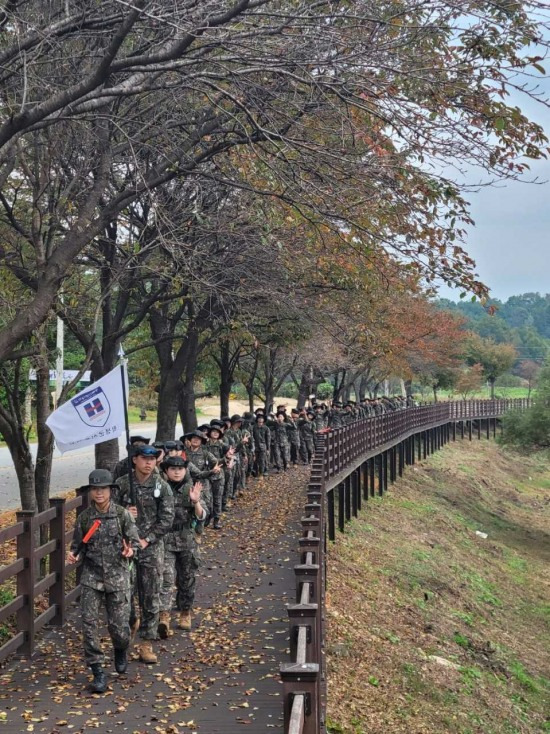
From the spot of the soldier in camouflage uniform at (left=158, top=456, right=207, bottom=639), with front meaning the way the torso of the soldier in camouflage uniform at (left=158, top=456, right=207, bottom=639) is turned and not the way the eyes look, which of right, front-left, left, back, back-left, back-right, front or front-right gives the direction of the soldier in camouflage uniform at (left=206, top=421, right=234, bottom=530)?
back

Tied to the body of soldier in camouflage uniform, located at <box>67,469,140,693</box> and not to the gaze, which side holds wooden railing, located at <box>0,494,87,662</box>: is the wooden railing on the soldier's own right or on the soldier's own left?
on the soldier's own right

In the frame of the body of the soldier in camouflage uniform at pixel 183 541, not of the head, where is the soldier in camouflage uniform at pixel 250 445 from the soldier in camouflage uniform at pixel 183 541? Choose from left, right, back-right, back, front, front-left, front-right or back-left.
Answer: back

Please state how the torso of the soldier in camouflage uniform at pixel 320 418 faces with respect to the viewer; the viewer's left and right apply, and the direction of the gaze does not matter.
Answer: facing the viewer and to the left of the viewer

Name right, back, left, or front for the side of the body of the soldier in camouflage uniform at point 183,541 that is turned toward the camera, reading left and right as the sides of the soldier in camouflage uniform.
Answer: front

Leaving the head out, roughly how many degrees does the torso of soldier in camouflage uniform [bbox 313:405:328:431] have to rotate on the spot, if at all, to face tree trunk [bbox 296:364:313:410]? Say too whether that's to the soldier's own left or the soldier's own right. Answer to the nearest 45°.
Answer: approximately 135° to the soldier's own right

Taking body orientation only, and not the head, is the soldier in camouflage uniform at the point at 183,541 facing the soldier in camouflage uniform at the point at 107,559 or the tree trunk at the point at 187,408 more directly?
the soldier in camouflage uniform

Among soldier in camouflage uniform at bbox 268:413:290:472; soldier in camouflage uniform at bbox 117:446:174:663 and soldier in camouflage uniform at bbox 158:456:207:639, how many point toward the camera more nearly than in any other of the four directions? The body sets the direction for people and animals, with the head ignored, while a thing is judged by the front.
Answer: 3

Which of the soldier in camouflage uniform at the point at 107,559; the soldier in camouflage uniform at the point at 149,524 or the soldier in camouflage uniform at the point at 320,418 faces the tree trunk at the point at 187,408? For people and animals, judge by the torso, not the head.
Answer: the soldier in camouflage uniform at the point at 320,418

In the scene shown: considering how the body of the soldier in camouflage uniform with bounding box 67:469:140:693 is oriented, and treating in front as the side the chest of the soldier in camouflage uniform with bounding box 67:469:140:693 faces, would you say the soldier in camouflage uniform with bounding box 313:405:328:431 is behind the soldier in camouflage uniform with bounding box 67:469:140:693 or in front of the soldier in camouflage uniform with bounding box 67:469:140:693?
behind

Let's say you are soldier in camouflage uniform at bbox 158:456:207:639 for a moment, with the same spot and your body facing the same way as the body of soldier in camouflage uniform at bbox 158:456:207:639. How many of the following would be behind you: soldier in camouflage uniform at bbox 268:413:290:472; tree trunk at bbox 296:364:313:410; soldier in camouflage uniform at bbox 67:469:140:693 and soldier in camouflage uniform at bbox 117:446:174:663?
2

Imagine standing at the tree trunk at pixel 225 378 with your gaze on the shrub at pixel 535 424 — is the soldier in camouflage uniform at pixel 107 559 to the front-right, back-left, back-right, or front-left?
back-right

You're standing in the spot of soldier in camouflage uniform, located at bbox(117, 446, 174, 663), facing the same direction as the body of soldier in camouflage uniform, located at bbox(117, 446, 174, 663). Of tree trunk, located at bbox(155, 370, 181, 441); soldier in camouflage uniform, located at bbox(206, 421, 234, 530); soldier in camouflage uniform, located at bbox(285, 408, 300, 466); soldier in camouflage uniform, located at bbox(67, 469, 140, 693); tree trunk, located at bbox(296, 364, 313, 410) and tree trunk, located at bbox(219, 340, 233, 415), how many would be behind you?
5

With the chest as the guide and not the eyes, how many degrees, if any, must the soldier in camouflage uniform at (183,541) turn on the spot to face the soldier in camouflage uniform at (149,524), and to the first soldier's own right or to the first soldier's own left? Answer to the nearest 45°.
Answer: approximately 45° to the first soldier's own right
